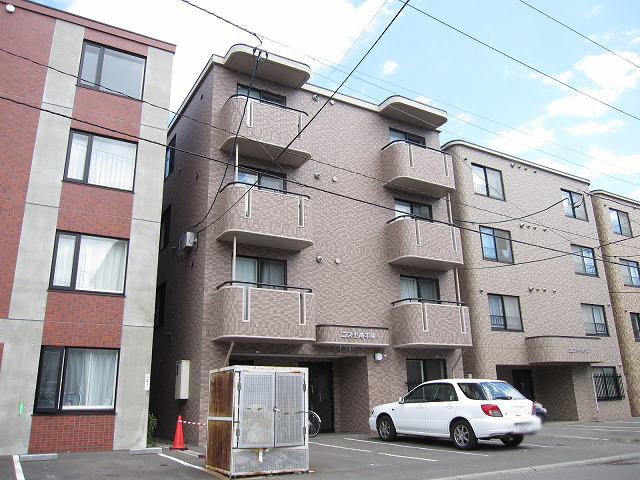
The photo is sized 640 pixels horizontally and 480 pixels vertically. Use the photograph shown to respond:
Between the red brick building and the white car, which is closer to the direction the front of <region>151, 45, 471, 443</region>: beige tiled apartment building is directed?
the white car

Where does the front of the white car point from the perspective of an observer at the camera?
facing away from the viewer and to the left of the viewer

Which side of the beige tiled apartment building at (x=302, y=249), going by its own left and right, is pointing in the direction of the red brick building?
right

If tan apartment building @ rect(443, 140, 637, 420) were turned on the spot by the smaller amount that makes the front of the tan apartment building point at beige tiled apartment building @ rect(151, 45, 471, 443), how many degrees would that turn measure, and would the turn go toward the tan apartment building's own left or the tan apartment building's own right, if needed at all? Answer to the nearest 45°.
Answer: approximately 90° to the tan apartment building's own right

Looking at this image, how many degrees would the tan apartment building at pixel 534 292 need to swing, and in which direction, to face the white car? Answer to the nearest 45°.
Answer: approximately 45° to its right

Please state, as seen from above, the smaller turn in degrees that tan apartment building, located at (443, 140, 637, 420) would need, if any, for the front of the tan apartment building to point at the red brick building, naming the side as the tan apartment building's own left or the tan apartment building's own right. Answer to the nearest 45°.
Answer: approximately 90° to the tan apartment building's own right

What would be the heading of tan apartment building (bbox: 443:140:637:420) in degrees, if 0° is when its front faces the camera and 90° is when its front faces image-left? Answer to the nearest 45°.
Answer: approximately 315°

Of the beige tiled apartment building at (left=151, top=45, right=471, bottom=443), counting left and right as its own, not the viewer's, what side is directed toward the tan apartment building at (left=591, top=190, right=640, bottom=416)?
left
